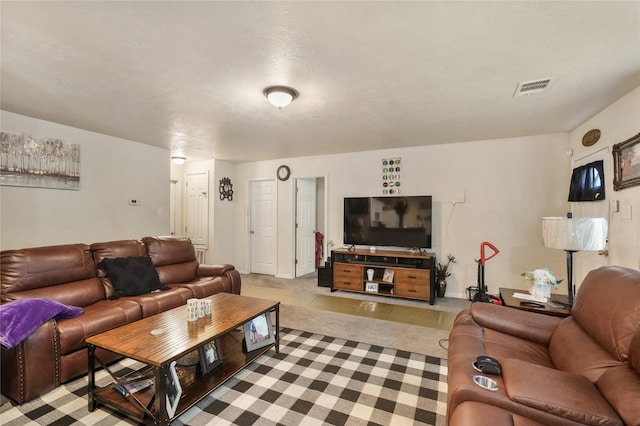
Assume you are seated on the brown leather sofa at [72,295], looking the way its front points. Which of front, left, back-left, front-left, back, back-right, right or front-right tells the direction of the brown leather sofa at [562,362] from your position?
front

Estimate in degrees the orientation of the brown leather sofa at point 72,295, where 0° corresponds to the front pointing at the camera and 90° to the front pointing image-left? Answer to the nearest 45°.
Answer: approximately 315°

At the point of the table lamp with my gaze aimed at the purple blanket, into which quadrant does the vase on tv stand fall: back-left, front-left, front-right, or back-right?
front-right

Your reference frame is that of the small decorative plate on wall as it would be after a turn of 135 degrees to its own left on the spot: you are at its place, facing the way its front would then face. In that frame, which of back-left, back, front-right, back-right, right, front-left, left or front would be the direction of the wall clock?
back

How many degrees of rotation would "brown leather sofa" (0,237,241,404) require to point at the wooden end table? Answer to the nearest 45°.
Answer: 0° — it already faces it

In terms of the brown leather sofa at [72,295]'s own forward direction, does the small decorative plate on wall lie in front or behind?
in front

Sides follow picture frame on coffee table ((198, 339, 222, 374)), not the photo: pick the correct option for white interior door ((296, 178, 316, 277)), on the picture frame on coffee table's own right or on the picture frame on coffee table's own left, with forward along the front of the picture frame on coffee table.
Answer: on the picture frame on coffee table's own left

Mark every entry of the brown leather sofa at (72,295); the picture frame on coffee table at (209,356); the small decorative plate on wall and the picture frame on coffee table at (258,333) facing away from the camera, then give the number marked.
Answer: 0

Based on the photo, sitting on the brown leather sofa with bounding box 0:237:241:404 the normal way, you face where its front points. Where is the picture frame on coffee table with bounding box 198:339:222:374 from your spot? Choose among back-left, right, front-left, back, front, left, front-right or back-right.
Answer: front

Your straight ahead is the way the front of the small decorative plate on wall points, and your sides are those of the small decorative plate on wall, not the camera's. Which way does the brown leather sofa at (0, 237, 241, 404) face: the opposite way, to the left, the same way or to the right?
the opposite way

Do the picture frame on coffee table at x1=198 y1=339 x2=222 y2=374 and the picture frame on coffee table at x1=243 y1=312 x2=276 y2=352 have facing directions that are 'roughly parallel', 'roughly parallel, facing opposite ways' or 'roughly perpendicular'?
roughly parallel

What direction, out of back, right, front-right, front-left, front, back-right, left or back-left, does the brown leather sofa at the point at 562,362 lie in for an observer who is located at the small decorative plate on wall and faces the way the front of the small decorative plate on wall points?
front-left

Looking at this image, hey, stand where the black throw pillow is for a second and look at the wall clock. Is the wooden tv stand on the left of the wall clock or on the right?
right

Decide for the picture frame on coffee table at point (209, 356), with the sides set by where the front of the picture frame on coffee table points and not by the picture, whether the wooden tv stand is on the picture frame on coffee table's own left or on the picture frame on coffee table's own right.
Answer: on the picture frame on coffee table's own left

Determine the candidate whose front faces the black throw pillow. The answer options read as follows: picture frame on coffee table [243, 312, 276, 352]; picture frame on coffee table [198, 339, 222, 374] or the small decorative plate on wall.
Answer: the small decorative plate on wall

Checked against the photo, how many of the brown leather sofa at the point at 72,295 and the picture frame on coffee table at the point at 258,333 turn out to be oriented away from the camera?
0

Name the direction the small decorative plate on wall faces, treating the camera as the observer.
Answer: facing the viewer and to the left of the viewer

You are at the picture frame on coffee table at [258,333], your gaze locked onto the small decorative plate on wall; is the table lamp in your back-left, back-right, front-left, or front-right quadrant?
front-right

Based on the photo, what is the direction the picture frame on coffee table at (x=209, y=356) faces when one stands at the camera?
facing the viewer and to the right of the viewer

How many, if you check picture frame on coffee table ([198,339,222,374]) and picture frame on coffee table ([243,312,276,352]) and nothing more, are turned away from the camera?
0
